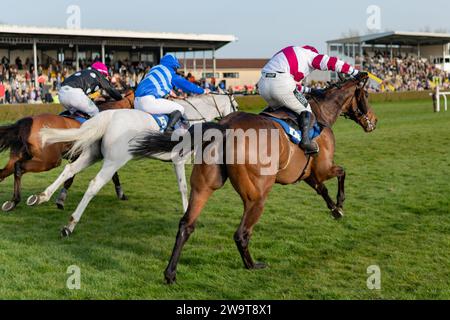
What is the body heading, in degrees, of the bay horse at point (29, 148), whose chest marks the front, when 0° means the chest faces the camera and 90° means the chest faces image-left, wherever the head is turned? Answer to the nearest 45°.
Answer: approximately 270°

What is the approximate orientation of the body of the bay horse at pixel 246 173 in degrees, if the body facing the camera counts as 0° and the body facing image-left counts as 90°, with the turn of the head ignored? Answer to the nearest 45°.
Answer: approximately 225°

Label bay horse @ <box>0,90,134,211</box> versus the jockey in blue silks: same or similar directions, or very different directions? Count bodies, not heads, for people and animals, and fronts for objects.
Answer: same or similar directions

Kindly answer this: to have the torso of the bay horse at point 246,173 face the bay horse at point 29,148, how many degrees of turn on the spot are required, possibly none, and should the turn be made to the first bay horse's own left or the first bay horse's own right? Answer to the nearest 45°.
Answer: approximately 90° to the first bay horse's own left

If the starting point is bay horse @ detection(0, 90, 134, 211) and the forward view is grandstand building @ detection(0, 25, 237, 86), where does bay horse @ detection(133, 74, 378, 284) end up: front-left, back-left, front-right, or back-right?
back-right

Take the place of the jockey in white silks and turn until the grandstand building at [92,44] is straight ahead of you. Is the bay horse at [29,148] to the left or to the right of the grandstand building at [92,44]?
left

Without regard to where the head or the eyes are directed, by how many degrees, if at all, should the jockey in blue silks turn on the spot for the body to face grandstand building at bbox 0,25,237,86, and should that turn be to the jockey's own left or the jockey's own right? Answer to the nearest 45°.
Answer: approximately 90° to the jockey's own left

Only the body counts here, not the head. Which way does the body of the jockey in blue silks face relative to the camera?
to the viewer's right

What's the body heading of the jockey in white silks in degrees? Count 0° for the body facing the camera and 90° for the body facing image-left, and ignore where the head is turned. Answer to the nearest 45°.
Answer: approximately 225°
